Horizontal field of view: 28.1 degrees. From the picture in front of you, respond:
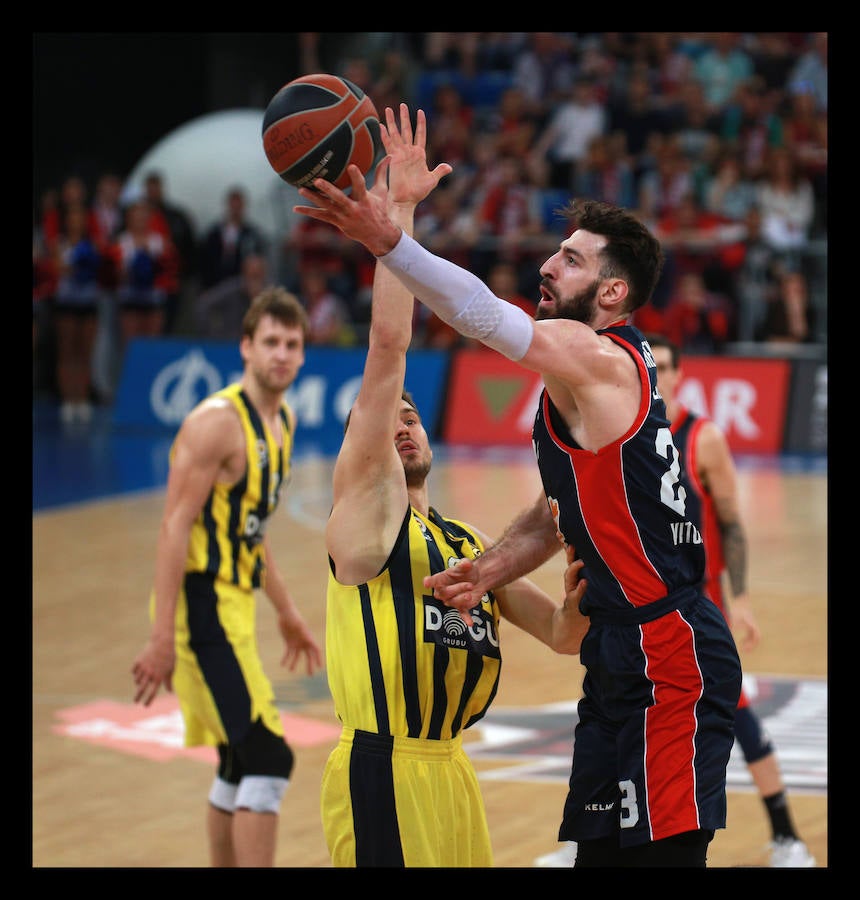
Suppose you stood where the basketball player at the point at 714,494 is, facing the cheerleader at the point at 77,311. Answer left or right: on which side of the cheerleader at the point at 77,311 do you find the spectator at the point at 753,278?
right

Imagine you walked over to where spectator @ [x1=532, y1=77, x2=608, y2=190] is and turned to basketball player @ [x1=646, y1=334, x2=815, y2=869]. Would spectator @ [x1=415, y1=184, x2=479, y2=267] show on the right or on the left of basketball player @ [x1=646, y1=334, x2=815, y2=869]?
right

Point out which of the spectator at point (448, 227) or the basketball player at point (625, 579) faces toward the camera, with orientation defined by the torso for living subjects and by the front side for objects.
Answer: the spectator

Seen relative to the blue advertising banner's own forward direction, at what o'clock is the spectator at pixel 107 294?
The spectator is roughly at 5 o'clock from the blue advertising banner.

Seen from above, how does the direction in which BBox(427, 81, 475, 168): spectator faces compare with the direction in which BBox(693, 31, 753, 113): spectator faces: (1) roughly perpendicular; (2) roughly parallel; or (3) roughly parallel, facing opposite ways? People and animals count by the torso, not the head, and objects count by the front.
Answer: roughly parallel

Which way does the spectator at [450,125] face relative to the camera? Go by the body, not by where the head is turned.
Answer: toward the camera

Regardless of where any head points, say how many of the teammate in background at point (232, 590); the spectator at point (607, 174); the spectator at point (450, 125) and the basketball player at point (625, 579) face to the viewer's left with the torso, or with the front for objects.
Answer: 1

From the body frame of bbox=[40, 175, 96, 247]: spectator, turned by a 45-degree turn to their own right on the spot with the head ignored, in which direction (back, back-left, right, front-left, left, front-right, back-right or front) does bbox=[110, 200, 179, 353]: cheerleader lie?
left

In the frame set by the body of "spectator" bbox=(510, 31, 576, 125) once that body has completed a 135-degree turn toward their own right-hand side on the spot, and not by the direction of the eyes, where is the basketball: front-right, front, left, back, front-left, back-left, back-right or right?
back-left

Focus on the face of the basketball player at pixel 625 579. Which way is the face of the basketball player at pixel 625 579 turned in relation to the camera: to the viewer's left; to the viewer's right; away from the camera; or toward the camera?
to the viewer's left

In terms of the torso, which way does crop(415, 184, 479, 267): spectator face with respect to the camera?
toward the camera

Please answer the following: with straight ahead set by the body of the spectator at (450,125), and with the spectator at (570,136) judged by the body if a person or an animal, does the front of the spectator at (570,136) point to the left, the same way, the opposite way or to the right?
the same way

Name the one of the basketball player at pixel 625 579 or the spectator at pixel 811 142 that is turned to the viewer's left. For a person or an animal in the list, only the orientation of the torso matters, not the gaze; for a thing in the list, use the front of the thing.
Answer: the basketball player

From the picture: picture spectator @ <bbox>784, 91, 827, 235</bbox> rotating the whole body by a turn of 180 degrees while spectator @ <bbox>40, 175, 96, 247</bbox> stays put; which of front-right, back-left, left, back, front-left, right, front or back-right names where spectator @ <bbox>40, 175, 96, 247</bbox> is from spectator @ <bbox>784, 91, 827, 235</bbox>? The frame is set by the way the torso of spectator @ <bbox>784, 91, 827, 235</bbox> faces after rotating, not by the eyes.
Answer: left

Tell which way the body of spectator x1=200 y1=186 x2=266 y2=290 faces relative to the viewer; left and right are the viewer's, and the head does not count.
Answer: facing the viewer

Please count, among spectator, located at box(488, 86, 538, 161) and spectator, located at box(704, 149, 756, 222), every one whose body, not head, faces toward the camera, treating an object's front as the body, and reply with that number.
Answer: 2

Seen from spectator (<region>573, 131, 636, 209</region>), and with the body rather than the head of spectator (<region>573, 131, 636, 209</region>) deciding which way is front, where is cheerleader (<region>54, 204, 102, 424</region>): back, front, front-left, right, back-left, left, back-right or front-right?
right

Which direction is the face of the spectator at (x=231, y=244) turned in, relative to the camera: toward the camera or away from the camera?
toward the camera

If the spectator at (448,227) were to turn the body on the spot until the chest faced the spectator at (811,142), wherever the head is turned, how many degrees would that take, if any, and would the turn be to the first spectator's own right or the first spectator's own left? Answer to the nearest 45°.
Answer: approximately 90° to the first spectator's own left
